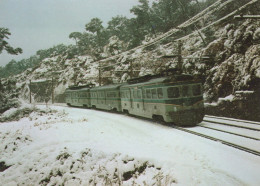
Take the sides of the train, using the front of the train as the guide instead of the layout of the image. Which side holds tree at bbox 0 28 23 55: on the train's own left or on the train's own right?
on the train's own right

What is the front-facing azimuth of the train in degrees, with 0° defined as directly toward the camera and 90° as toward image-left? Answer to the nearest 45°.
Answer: approximately 315°
